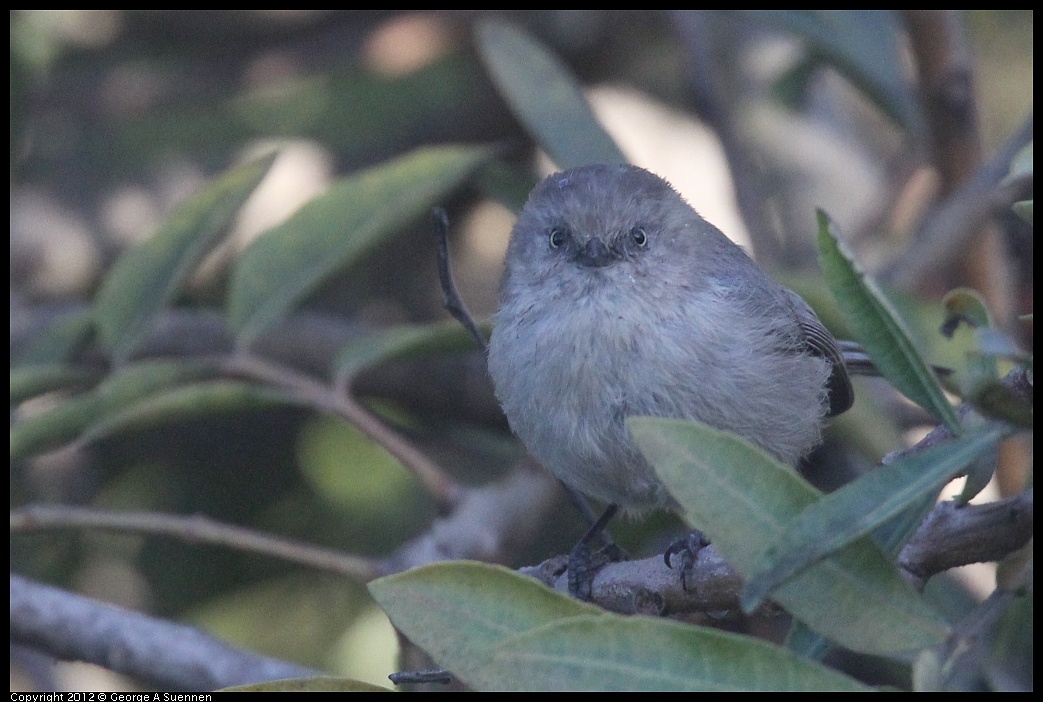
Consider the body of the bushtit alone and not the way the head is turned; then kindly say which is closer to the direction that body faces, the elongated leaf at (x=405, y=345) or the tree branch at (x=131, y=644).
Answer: the tree branch

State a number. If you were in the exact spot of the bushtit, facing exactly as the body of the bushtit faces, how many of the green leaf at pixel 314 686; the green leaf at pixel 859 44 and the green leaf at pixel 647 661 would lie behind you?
1

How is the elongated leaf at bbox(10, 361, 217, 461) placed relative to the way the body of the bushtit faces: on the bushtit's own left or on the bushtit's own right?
on the bushtit's own right

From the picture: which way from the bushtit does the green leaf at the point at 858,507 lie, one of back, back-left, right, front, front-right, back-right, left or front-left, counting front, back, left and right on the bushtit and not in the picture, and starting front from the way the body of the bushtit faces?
front-left

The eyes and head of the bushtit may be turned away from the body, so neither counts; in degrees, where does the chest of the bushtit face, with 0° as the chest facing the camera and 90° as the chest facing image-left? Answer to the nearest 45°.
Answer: approximately 45°

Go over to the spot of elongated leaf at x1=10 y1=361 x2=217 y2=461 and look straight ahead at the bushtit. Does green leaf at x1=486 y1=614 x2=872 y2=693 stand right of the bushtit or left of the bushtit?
right

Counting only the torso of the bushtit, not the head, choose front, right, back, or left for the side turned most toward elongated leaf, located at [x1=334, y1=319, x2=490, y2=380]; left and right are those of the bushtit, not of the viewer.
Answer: right

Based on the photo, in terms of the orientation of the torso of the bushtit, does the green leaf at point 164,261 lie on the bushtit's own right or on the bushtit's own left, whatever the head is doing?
on the bushtit's own right
